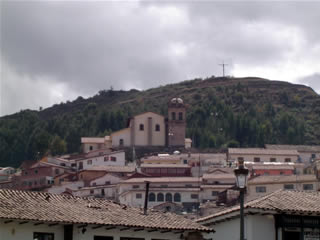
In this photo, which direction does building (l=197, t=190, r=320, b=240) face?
toward the camera

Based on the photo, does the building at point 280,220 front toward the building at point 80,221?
no
